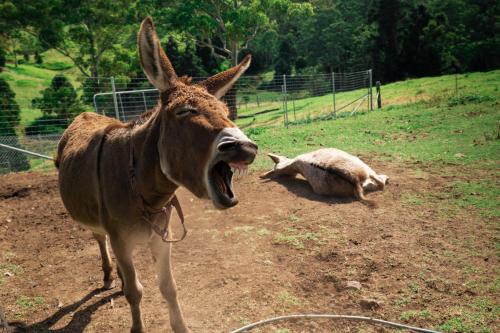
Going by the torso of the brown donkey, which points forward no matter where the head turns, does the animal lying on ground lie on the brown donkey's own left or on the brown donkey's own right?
on the brown donkey's own left

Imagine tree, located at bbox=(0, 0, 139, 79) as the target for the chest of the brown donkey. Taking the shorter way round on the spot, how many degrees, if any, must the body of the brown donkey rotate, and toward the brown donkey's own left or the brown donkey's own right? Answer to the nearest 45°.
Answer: approximately 135° to the brown donkey's own left

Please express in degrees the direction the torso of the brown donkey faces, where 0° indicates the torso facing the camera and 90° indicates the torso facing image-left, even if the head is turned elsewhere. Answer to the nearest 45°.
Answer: approximately 315°

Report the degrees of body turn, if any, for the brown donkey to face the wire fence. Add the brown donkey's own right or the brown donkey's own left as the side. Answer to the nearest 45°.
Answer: approximately 135° to the brown donkey's own left

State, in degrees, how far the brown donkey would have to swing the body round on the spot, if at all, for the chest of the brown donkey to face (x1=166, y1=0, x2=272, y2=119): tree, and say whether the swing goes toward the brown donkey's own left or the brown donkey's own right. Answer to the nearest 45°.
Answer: approximately 135° to the brown donkey's own left

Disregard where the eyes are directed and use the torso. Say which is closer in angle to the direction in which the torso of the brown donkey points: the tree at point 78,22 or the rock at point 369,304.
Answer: the rock
